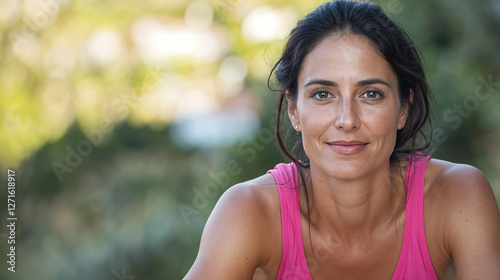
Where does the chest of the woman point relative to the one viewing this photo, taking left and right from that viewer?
facing the viewer
